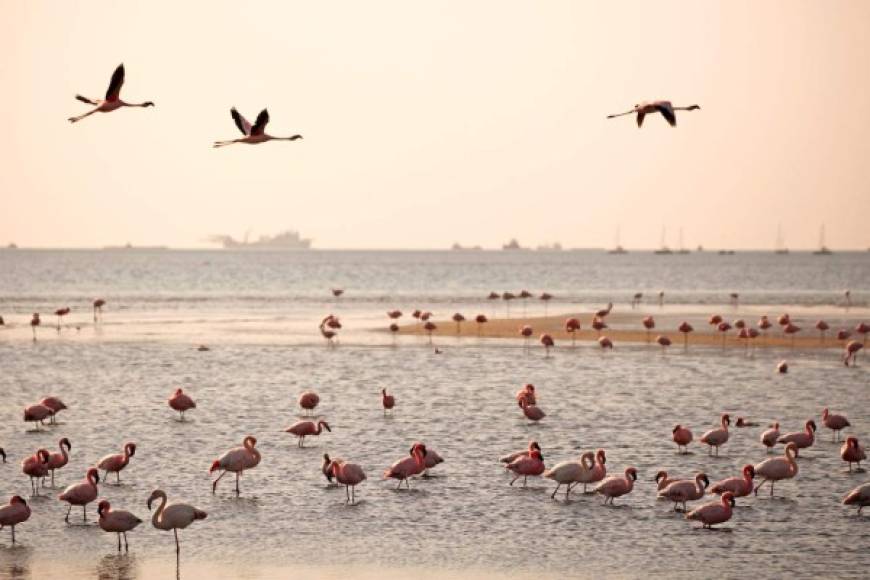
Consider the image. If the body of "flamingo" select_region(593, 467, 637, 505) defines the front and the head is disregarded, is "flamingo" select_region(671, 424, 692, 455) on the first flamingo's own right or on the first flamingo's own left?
on the first flamingo's own left

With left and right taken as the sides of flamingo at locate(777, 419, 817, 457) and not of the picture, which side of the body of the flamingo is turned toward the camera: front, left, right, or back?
right

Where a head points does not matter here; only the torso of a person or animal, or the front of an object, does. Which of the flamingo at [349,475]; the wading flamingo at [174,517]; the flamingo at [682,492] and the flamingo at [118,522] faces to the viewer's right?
the flamingo at [682,492]

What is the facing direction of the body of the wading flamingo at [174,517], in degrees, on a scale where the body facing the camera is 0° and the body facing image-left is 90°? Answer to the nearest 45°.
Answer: approximately 90°

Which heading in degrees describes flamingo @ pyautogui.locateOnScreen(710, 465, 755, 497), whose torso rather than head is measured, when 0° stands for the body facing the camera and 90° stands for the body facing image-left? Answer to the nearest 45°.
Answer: approximately 270°

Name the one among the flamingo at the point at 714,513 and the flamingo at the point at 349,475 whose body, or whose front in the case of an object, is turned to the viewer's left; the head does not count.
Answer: the flamingo at the point at 349,475

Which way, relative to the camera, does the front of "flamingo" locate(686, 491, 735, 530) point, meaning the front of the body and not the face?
to the viewer's right

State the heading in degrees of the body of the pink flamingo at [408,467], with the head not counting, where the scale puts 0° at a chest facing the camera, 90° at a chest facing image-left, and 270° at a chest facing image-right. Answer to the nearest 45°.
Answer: approximately 270°

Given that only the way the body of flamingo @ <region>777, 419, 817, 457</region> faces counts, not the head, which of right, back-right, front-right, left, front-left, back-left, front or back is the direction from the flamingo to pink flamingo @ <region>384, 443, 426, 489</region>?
back-right

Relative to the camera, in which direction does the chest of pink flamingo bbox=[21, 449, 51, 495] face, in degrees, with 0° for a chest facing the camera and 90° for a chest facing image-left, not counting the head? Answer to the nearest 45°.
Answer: approximately 270°

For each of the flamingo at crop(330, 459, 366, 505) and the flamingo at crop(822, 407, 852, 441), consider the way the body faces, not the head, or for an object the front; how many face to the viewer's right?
0

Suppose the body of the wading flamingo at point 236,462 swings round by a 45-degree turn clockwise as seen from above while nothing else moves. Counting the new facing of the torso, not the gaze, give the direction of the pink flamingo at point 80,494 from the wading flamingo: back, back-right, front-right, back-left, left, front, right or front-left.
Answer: right

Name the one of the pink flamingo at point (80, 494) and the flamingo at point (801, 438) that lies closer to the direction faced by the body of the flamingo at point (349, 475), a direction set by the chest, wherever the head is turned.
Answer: the pink flamingo
